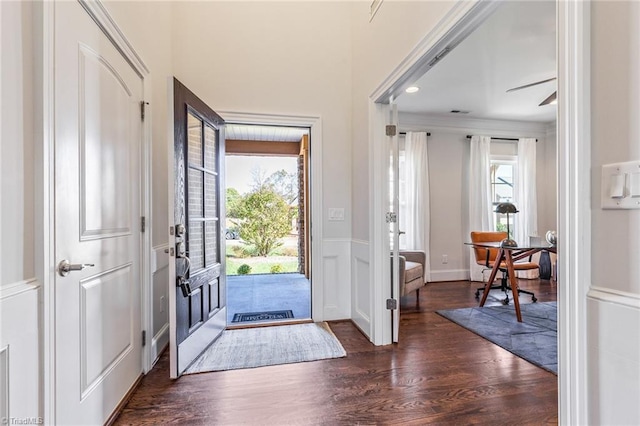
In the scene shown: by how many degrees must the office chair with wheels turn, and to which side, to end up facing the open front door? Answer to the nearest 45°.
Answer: approximately 90° to its right

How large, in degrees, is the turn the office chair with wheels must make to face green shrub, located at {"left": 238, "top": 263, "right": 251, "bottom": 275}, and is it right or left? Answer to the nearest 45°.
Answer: approximately 135° to its right

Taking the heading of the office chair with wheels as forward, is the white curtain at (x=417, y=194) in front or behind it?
behind

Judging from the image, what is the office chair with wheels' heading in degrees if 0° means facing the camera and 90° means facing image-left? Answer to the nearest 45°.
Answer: approximately 315°

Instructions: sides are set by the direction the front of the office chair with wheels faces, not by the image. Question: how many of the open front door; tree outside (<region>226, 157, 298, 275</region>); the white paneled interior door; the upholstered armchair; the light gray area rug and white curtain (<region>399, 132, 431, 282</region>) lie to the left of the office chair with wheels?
0

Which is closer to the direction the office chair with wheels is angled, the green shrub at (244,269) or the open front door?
the open front door

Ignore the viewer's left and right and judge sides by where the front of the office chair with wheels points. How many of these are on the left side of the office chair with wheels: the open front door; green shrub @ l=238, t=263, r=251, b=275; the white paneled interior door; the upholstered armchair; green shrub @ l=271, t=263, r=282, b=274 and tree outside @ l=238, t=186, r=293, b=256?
0

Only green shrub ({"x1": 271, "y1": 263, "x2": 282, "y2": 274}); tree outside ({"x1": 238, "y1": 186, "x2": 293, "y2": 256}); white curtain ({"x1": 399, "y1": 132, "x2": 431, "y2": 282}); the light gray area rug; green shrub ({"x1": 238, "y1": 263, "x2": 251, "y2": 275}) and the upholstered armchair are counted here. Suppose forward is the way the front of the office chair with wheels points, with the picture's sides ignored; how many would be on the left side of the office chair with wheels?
0

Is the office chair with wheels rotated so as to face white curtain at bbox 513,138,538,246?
no

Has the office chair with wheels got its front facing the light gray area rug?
no

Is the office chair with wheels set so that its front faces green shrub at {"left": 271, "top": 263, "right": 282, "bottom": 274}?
no

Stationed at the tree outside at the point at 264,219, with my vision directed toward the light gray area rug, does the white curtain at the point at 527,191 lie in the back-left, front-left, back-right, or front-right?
front-left

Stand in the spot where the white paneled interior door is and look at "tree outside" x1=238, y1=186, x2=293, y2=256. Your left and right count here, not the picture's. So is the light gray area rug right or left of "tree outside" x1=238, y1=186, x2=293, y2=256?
right

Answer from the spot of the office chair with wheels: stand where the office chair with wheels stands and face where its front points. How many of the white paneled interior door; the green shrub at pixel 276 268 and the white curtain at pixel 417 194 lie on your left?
0

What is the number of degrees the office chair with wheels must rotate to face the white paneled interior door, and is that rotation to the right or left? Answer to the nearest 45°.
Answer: approximately 45° to its right
